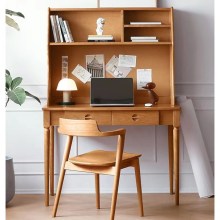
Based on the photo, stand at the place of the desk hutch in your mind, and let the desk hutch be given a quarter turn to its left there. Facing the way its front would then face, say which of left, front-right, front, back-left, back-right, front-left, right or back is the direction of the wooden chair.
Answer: right

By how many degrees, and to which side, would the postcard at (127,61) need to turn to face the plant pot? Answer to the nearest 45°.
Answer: approximately 45° to its right

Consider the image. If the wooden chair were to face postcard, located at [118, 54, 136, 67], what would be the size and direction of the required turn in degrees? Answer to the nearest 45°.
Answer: approximately 45° to its left

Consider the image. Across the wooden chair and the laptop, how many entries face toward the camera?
1

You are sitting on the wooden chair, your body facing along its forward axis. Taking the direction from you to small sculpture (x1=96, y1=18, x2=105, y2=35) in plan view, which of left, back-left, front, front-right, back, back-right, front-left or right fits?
front-left

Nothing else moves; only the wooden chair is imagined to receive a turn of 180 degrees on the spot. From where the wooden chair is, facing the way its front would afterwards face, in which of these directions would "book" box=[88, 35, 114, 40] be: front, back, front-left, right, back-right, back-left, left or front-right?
back-right

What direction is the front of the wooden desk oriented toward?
toward the camera

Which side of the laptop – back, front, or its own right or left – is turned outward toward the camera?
front

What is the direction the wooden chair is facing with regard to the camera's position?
facing away from the viewer and to the right of the viewer
